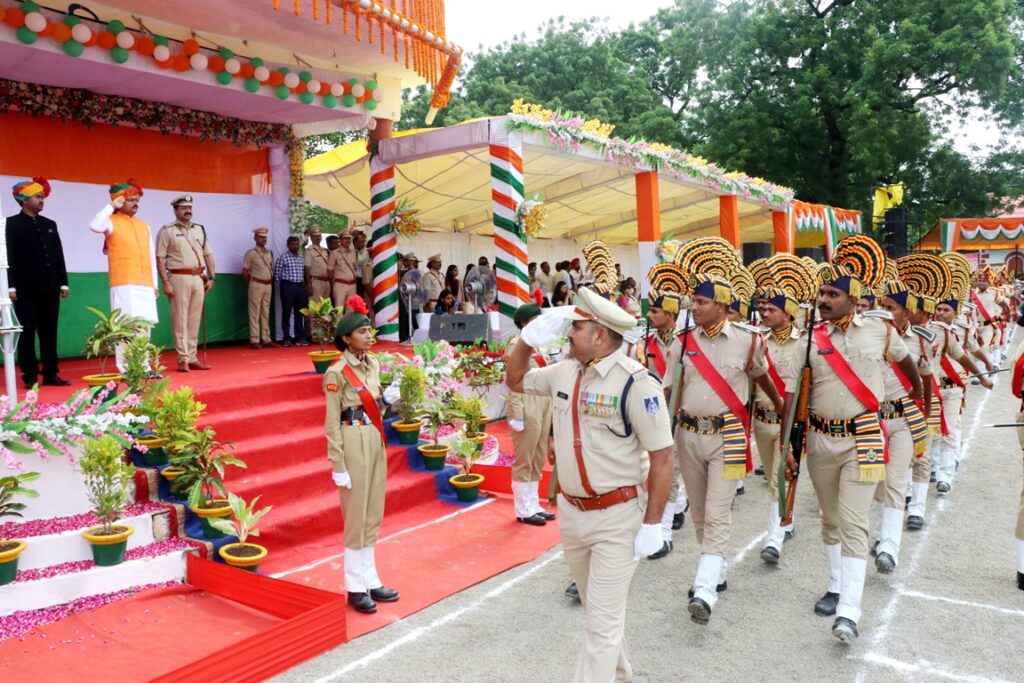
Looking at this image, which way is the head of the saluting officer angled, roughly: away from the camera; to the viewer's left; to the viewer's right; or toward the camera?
to the viewer's left

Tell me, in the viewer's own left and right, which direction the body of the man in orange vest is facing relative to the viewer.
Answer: facing the viewer and to the right of the viewer

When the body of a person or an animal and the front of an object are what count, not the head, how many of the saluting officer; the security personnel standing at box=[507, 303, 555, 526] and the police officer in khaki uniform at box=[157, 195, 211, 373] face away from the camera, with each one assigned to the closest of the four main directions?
0

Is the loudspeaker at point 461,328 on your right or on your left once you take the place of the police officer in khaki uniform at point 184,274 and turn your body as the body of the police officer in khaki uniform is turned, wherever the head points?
on your left

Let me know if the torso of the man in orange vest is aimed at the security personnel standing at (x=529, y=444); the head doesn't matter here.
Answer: yes

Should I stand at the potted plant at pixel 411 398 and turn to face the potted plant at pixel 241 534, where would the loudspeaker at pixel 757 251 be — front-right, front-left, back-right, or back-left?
back-left

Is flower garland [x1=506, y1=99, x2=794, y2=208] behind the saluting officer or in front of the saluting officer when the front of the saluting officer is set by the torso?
behind

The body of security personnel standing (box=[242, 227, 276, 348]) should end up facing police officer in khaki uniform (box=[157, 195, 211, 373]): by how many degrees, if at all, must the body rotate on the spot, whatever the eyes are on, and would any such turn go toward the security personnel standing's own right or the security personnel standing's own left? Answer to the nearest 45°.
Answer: approximately 45° to the security personnel standing's own right

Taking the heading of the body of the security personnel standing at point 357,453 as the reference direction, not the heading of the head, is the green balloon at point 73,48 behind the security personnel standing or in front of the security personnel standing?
behind

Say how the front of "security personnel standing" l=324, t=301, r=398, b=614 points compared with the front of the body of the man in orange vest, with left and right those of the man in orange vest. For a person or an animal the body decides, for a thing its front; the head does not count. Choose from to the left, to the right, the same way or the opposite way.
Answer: the same way

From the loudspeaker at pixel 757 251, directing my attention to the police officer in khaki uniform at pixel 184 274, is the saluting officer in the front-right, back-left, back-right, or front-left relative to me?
front-left

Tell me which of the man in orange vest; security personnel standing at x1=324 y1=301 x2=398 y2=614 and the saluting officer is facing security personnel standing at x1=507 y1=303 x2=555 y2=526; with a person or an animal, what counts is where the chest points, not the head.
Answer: the man in orange vest

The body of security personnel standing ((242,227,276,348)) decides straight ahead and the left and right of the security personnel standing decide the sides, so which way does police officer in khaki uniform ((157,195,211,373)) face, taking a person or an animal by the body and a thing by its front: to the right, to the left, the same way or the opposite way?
the same way

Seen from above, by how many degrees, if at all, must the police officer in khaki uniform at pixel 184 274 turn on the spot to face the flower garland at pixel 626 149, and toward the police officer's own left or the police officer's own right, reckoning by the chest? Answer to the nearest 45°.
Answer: approximately 45° to the police officer's own left

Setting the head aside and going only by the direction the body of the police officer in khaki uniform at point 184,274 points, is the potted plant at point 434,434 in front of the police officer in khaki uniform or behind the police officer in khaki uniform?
in front

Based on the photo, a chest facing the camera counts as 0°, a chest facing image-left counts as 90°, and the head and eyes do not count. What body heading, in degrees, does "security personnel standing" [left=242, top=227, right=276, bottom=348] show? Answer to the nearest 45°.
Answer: approximately 315°
